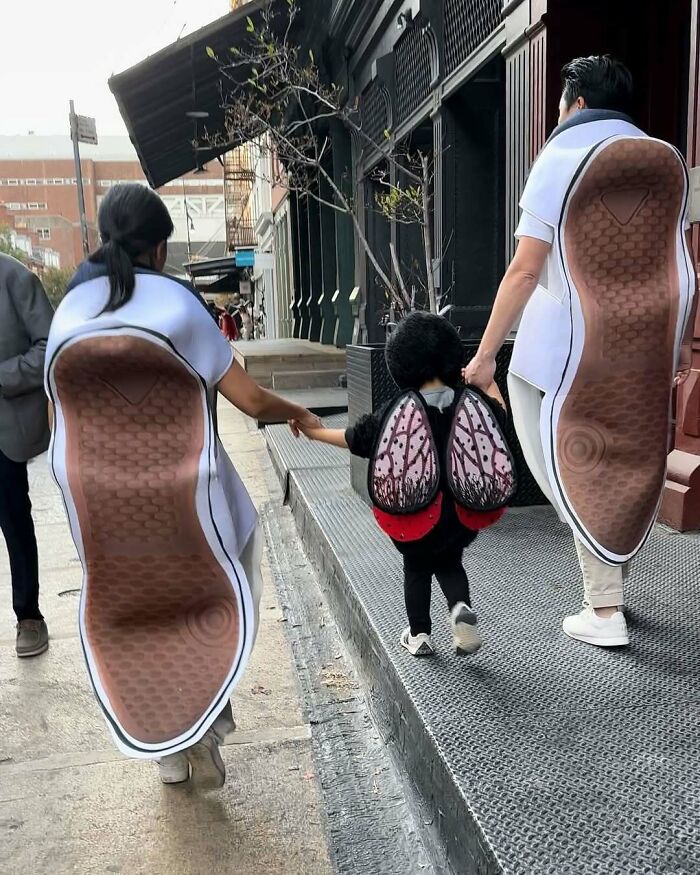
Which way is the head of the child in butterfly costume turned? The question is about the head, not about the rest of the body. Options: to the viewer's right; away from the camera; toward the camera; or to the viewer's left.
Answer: away from the camera

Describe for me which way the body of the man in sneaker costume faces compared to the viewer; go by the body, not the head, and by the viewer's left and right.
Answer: facing away from the viewer and to the left of the viewer

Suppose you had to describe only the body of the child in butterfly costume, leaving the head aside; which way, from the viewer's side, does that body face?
away from the camera
